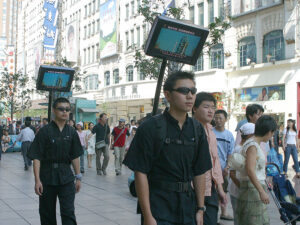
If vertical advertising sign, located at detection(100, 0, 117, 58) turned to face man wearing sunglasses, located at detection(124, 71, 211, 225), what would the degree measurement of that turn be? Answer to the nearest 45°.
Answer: approximately 45° to its left

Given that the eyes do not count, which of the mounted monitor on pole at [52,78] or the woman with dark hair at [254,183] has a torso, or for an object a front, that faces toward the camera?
the mounted monitor on pole

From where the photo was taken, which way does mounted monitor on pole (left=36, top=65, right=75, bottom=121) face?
toward the camera

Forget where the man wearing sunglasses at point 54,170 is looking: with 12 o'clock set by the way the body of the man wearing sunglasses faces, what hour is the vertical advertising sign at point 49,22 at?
The vertical advertising sign is roughly at 6 o'clock from the man wearing sunglasses.

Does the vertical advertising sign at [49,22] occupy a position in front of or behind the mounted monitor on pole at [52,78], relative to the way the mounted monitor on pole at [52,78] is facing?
behind

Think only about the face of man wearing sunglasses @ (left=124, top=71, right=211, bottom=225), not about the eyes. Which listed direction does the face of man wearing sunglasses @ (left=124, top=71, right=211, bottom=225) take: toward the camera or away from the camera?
toward the camera

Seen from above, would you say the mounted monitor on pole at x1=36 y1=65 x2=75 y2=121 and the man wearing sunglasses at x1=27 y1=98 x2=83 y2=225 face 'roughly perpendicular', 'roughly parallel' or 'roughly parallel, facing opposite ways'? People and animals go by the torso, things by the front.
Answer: roughly parallel

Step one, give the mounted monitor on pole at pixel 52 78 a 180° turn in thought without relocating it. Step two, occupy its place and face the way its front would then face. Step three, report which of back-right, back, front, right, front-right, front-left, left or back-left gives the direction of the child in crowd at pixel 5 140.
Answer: front

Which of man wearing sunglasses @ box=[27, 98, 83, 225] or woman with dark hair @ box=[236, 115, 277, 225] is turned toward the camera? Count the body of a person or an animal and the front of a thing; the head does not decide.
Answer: the man wearing sunglasses
